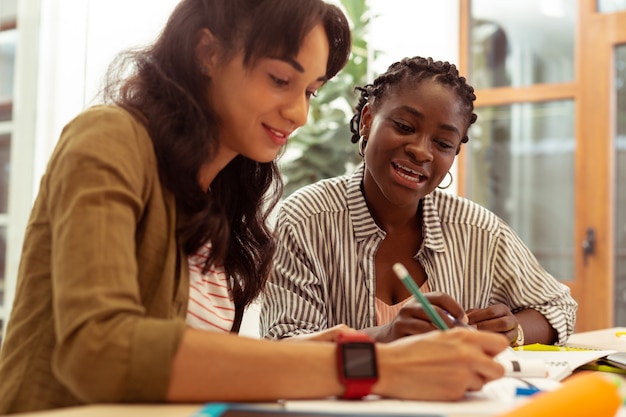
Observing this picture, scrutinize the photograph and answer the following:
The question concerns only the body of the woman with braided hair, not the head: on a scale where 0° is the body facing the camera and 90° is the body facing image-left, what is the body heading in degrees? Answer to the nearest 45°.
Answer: approximately 0°

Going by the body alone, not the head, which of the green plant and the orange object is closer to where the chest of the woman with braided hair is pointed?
the orange object

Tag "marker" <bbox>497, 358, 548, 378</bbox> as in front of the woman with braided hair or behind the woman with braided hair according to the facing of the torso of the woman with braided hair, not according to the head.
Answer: in front

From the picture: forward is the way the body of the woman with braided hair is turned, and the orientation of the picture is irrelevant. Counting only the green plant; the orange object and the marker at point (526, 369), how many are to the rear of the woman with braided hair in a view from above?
1

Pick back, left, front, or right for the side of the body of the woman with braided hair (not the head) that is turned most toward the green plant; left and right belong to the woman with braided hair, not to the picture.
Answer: back
